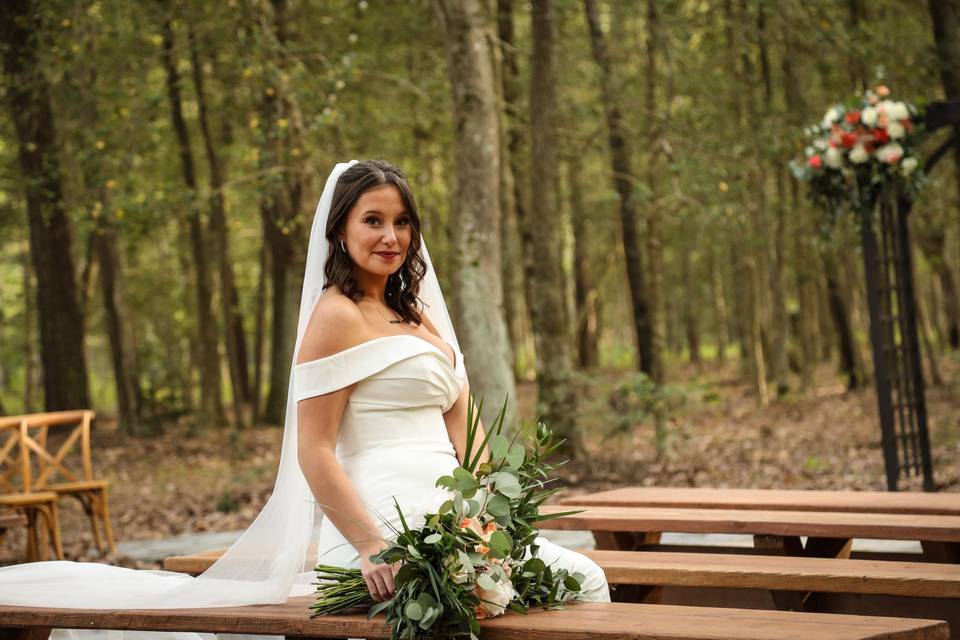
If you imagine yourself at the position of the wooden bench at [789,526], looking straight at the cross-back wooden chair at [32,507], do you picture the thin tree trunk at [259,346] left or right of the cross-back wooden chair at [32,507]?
right

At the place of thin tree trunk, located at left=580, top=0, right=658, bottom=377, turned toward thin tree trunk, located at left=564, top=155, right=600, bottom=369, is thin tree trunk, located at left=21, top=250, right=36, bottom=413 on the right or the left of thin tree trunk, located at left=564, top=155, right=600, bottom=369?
left

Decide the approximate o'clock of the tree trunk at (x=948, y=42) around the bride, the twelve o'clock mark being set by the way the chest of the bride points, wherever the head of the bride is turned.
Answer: The tree trunk is roughly at 9 o'clock from the bride.

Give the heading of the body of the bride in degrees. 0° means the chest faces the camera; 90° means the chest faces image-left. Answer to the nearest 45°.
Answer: approximately 315°

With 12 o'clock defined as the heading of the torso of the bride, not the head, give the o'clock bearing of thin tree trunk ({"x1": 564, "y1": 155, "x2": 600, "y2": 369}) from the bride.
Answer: The thin tree trunk is roughly at 8 o'clock from the bride.

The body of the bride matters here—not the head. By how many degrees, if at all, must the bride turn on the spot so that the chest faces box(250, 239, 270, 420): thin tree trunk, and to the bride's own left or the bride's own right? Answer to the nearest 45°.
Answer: approximately 135° to the bride's own left

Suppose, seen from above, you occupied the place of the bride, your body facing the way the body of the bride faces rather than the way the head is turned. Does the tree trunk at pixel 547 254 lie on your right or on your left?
on your left

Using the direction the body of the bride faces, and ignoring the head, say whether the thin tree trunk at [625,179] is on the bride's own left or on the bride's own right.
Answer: on the bride's own left

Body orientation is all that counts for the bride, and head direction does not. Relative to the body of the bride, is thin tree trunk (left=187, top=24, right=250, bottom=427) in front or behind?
behind

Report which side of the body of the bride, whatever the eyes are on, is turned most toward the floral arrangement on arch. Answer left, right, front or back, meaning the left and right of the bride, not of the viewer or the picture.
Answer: left

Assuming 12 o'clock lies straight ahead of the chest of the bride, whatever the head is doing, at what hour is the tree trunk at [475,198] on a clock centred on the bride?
The tree trunk is roughly at 8 o'clock from the bride.
